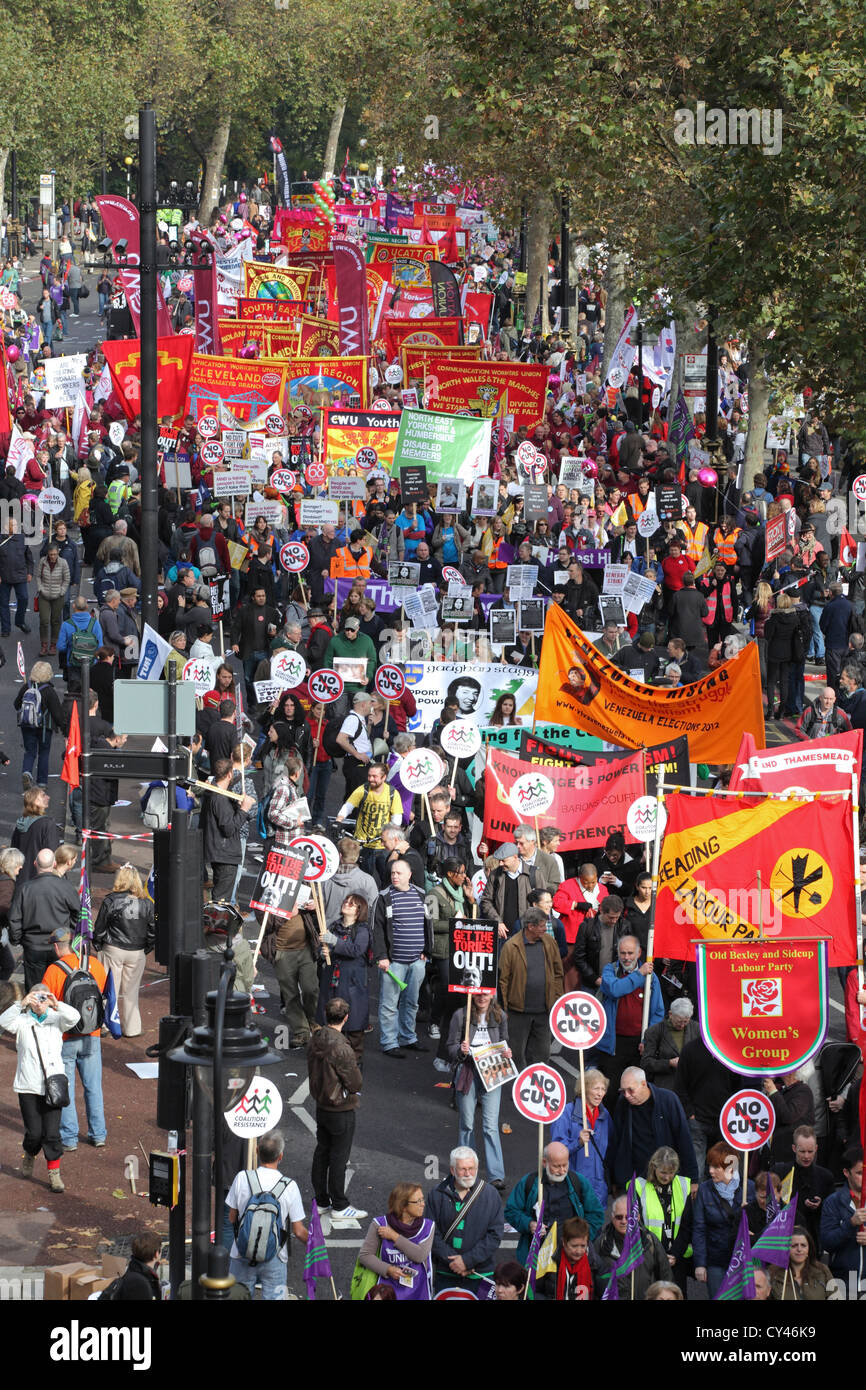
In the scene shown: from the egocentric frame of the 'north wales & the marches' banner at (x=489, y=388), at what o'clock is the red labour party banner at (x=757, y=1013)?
The red labour party banner is roughly at 12 o'clock from the 'north wales & the marches' banner.

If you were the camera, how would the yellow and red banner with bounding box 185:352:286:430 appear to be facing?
facing the viewer

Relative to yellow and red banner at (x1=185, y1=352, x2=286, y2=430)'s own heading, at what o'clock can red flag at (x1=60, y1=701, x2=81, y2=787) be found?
The red flag is roughly at 12 o'clock from the yellow and red banner.

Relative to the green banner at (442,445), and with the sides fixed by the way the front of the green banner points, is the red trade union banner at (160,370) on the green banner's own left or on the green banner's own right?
on the green banner's own right

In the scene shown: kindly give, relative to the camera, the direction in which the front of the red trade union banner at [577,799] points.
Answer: facing the viewer

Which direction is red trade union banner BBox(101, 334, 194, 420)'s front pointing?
toward the camera

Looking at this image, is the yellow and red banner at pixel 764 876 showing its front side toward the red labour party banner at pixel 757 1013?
yes

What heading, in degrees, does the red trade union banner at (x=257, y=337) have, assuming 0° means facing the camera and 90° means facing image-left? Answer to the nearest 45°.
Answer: approximately 0°

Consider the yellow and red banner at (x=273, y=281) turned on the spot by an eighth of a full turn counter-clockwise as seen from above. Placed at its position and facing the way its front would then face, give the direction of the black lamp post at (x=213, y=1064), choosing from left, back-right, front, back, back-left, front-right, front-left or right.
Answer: front-right

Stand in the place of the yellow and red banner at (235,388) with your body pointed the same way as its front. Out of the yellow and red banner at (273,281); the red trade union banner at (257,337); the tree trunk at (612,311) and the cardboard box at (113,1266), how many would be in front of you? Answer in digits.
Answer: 1

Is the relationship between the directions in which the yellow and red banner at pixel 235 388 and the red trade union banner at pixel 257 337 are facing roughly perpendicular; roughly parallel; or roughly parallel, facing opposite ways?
roughly parallel

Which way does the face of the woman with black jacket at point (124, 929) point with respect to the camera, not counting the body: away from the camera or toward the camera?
away from the camera

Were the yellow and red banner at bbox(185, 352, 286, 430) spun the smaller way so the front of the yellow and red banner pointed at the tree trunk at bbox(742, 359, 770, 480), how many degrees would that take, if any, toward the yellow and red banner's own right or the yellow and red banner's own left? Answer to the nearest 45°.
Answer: approximately 90° to the yellow and red banner's own left

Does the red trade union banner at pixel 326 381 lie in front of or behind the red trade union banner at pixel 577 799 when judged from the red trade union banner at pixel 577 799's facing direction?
behind

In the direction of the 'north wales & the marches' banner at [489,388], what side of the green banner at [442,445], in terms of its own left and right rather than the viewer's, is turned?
back

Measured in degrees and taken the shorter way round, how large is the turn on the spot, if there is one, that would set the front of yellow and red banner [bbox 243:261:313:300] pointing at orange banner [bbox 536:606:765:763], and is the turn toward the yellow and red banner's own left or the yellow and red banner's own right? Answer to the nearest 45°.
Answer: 0° — it already faces it

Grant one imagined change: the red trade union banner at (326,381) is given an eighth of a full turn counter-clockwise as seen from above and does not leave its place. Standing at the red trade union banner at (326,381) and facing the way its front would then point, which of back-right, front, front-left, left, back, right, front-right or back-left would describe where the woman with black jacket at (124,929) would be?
front-right

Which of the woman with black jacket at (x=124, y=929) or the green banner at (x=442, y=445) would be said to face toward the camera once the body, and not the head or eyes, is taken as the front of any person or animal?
the green banner

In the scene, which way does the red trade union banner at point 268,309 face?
toward the camera

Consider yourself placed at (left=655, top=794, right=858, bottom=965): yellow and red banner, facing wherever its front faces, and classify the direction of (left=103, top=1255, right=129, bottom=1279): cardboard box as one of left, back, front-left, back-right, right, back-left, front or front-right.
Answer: front-right
